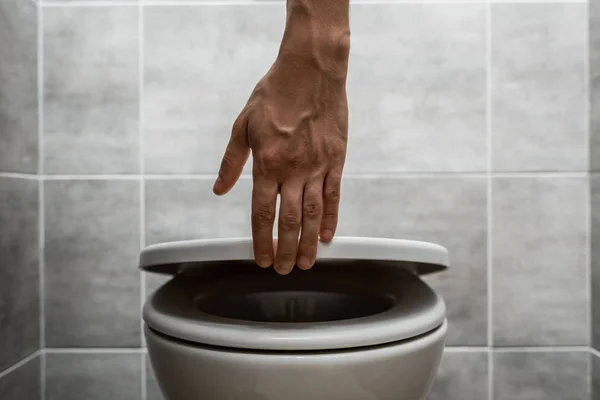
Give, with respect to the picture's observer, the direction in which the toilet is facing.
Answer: facing the viewer
